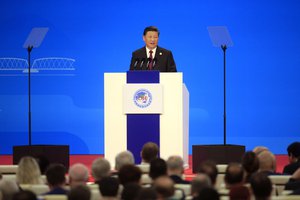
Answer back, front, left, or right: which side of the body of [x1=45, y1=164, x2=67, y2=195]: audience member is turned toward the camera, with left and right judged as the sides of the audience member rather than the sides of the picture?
back

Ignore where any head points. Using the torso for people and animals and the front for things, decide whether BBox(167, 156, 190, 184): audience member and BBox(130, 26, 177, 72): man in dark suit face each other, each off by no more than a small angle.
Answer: yes

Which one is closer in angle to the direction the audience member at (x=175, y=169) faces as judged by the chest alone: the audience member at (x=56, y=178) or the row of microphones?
the row of microphones

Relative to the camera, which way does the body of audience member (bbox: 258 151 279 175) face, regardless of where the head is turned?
away from the camera

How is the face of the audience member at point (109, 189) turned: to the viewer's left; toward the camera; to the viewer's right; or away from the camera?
away from the camera

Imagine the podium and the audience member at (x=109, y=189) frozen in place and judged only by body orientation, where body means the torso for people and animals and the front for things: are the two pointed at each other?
yes

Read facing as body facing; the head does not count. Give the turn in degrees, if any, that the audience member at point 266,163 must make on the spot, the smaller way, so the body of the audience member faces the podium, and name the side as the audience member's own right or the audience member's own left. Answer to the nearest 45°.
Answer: approximately 45° to the audience member's own left

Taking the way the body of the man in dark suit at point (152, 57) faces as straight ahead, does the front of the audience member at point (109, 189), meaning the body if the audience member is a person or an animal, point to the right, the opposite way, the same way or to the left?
the opposite way

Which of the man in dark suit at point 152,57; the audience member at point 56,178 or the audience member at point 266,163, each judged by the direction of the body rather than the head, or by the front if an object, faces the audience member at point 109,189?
the man in dark suit

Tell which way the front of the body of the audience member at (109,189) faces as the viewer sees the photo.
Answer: away from the camera

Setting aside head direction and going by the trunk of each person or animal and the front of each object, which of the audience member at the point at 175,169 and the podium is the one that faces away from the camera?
the audience member

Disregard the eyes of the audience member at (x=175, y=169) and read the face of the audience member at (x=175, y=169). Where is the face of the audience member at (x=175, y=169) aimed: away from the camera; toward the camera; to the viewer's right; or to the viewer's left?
away from the camera
